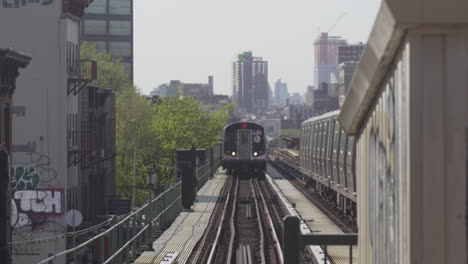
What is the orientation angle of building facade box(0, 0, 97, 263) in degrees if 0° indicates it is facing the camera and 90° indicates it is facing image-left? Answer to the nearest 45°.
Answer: approximately 270°

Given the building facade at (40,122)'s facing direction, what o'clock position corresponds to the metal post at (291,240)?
The metal post is roughly at 3 o'clock from the building facade.

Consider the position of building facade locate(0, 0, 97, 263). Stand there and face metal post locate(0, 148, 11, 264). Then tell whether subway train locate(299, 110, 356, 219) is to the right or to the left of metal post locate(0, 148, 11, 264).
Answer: left
